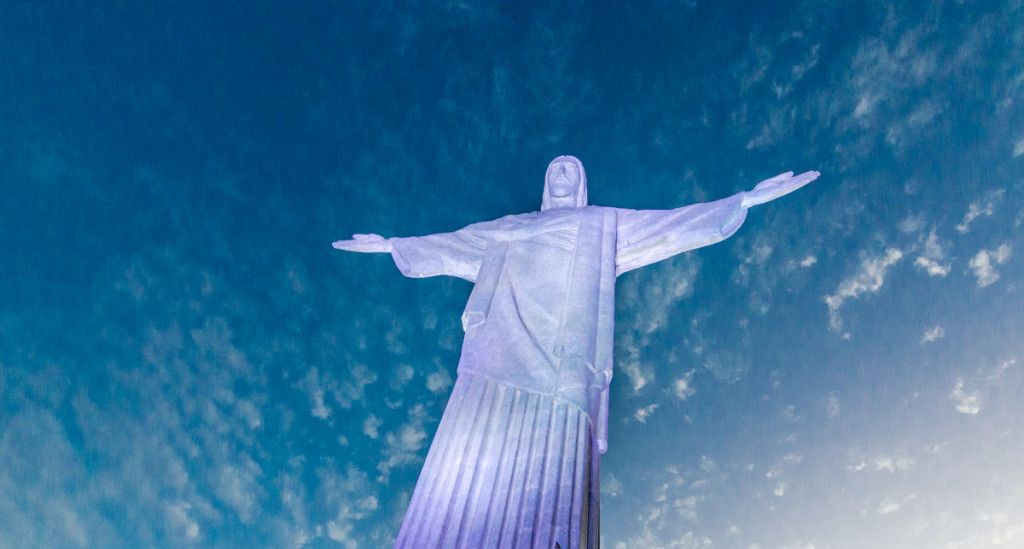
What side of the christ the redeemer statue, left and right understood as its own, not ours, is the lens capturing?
front
